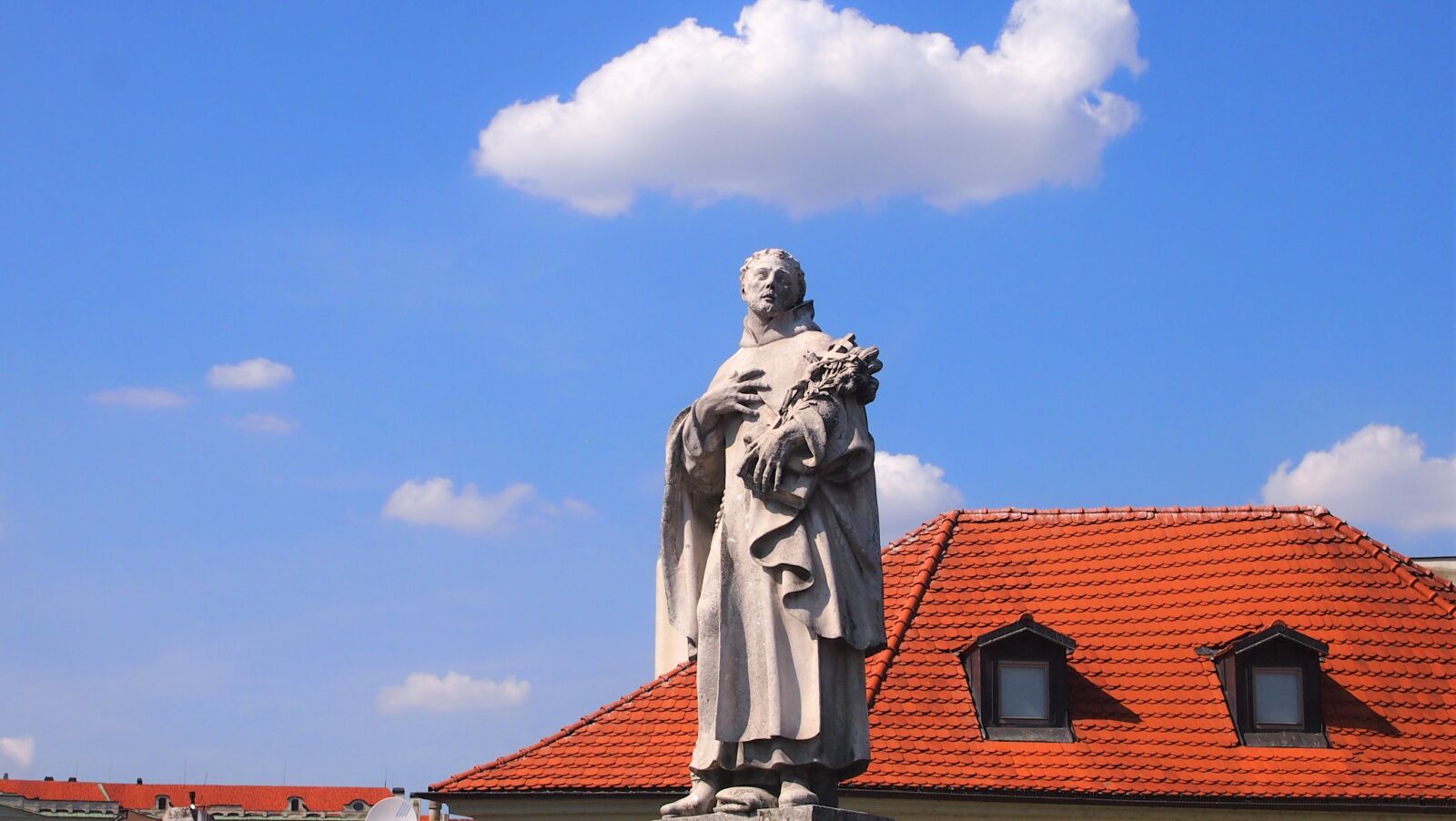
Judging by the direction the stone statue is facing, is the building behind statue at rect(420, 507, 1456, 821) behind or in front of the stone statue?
behind

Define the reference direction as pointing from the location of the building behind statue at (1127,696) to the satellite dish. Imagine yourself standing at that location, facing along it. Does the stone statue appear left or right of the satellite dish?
left

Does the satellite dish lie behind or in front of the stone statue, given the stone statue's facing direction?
behind

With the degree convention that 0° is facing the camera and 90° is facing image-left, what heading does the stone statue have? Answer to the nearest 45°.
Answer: approximately 0°

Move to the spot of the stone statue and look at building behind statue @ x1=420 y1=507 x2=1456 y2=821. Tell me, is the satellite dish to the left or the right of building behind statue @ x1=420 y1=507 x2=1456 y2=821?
left
